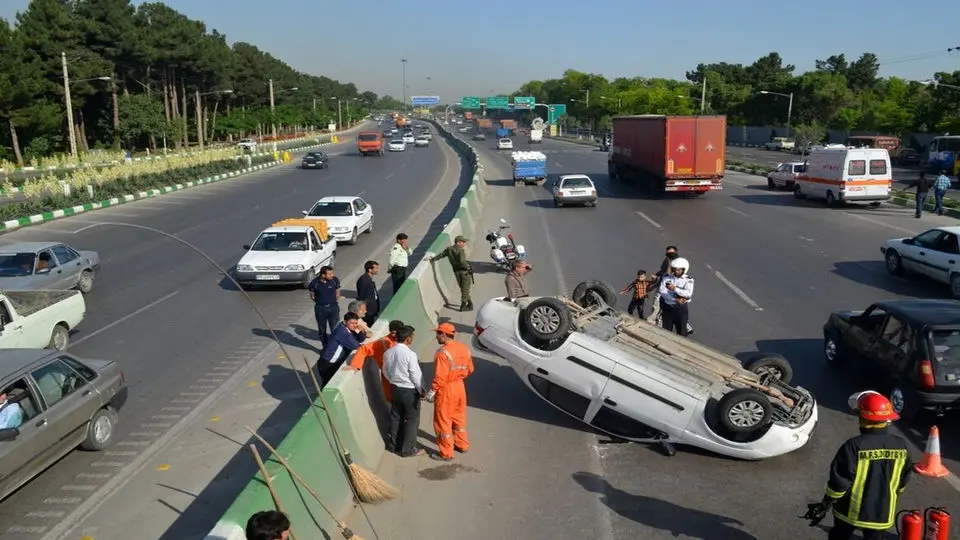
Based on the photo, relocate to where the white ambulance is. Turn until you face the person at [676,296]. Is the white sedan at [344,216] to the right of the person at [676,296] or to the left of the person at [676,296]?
right

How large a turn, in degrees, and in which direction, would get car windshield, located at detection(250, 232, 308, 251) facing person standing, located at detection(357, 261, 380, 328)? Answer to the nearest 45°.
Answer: approximately 45° to its left

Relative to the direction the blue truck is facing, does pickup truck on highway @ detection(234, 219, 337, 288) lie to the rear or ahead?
to the rear

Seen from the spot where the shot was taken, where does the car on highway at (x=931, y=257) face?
facing away from the viewer and to the left of the viewer

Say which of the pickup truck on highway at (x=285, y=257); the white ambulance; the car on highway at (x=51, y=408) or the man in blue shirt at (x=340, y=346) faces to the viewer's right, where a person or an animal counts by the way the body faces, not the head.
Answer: the man in blue shirt

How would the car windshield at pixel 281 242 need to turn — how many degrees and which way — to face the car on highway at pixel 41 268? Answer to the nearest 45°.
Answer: approximately 45° to its right

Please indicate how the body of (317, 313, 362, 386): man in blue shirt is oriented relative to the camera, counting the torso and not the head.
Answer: to the viewer's right

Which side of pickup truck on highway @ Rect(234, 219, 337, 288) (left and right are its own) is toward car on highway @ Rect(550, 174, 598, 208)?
back

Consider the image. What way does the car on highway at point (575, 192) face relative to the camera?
away from the camera

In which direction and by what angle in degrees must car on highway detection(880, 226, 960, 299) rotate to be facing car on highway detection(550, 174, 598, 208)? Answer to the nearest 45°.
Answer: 0° — it already faces it

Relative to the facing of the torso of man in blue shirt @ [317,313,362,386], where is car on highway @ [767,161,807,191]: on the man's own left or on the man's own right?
on the man's own left

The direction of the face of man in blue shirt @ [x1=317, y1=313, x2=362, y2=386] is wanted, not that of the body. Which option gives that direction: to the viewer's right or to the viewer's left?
to the viewer's right

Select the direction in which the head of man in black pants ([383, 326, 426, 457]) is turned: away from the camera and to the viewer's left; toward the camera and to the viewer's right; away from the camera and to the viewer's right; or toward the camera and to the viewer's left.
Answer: away from the camera and to the viewer's right
